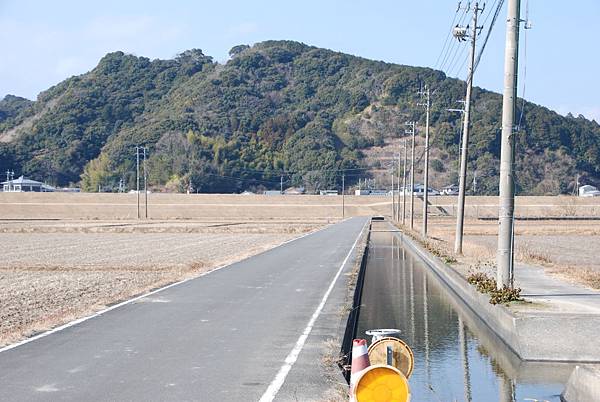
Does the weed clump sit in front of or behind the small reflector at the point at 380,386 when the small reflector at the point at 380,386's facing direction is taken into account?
behind

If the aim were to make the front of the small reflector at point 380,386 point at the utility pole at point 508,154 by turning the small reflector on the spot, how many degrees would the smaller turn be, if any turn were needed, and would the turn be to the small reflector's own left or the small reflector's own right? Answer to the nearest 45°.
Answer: approximately 180°

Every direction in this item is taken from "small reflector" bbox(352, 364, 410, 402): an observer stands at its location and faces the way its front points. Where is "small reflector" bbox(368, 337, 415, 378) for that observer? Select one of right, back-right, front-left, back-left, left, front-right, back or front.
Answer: back

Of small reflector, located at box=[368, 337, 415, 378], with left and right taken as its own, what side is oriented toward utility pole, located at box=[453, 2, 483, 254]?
front

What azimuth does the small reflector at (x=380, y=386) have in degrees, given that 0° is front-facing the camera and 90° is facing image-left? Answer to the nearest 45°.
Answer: approximately 0°

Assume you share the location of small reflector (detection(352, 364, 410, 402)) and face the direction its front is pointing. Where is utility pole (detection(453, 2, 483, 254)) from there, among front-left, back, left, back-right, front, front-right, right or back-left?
back
